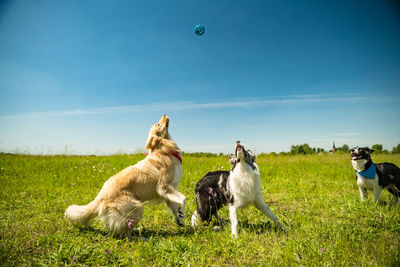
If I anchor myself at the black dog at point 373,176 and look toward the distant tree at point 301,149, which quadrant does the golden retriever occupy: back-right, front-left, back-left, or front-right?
back-left

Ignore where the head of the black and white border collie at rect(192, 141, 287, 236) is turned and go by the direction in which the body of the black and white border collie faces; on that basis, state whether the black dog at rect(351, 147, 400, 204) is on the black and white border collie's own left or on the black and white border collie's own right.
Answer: on the black and white border collie's own left

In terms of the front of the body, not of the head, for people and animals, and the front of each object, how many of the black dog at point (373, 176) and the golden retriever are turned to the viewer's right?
1

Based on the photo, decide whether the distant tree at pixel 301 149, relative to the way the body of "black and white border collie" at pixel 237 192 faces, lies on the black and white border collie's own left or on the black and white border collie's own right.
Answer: on the black and white border collie's own left

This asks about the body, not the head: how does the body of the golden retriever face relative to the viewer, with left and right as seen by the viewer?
facing to the right of the viewer

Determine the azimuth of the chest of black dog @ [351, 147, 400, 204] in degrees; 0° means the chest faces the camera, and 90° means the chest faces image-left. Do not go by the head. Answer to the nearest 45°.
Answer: approximately 45°

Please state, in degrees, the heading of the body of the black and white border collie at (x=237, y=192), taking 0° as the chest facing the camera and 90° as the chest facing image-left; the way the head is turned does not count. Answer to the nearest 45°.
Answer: approximately 315°

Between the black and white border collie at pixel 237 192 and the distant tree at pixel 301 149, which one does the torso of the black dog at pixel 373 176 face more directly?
the black and white border collie

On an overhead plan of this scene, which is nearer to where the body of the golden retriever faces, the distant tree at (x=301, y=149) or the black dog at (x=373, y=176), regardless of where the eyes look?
the black dog

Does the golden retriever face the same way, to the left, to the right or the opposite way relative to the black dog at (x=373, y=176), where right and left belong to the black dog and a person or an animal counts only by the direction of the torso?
the opposite way
